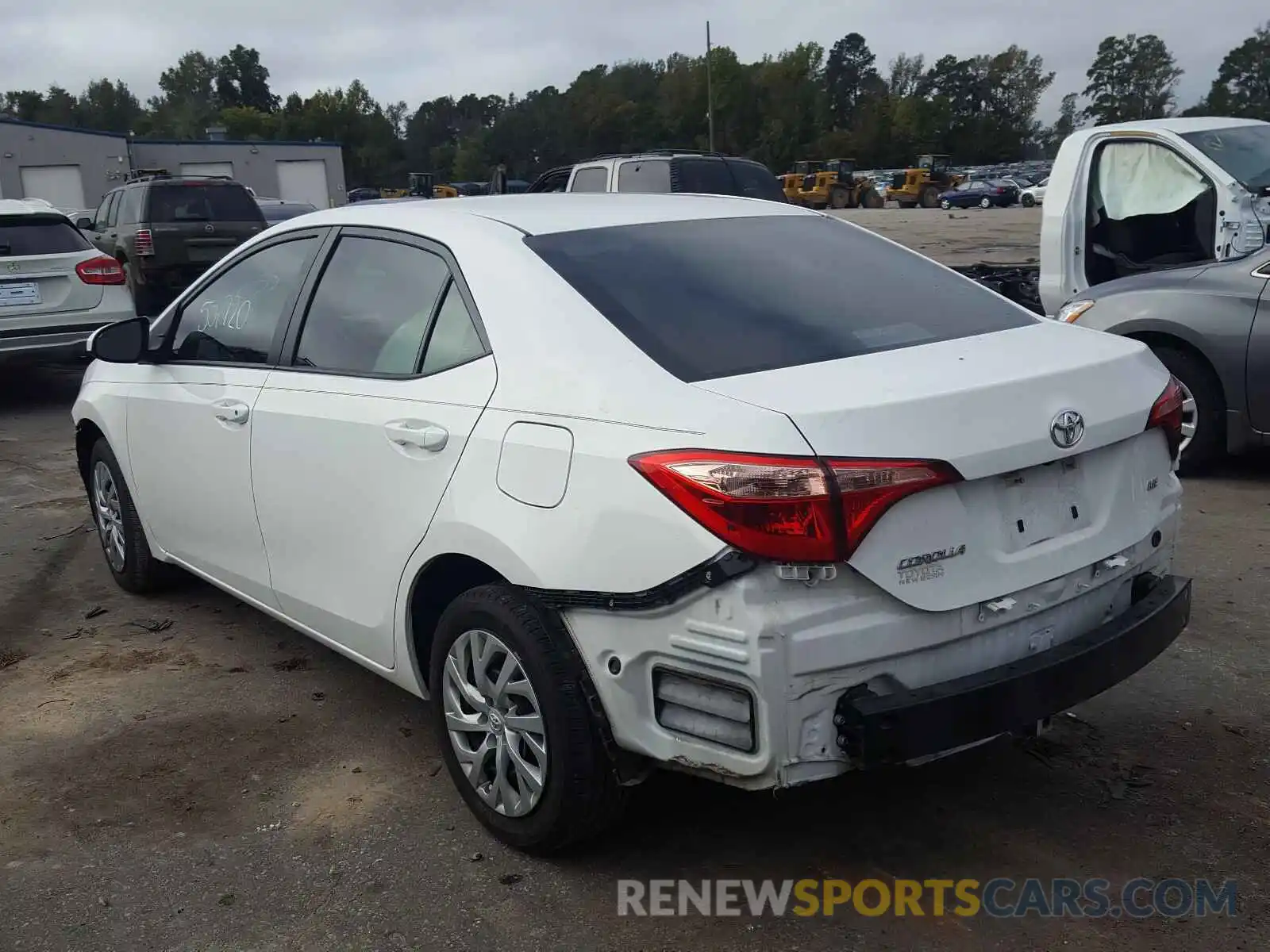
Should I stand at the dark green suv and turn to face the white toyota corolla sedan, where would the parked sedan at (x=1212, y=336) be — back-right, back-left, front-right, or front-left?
front-left

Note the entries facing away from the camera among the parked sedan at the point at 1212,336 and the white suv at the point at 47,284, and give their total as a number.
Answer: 1

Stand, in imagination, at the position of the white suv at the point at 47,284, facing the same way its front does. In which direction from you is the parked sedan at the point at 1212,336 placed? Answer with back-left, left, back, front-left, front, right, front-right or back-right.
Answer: back-right

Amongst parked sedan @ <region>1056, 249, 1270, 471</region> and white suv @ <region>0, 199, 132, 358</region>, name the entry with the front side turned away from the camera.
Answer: the white suv

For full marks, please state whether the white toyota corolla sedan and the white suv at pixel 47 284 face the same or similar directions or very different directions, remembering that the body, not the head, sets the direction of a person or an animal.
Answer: same or similar directions

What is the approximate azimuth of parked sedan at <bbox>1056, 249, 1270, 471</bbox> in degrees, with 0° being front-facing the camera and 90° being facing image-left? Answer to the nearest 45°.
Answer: approximately 90°

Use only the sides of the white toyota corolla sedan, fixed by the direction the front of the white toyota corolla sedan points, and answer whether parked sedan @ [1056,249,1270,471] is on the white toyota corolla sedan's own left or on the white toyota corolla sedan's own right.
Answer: on the white toyota corolla sedan's own right

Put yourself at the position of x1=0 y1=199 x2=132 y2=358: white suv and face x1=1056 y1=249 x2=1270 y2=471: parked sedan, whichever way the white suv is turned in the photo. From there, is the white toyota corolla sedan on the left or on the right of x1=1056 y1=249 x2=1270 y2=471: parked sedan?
right

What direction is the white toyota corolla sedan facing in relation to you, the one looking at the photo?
facing away from the viewer and to the left of the viewer

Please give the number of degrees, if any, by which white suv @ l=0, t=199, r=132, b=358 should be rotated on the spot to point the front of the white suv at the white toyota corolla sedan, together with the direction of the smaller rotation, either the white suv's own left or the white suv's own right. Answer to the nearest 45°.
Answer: approximately 180°

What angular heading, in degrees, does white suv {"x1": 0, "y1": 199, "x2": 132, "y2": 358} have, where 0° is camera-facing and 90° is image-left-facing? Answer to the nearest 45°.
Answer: approximately 180°

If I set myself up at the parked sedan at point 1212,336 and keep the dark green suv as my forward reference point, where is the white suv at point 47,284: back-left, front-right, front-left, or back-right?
front-left
